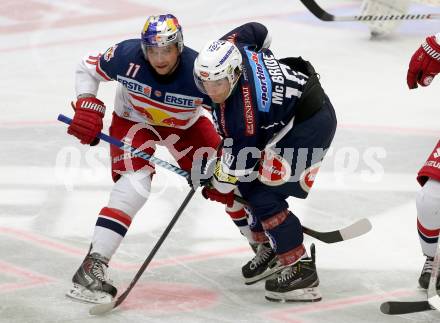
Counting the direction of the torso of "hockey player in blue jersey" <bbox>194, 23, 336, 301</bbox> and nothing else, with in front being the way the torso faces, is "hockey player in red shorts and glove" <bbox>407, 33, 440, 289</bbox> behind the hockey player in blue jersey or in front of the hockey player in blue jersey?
behind

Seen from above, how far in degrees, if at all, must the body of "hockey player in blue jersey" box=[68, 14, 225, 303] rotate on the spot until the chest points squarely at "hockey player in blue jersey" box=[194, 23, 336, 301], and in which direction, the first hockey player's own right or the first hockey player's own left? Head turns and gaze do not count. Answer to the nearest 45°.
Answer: approximately 90° to the first hockey player's own left

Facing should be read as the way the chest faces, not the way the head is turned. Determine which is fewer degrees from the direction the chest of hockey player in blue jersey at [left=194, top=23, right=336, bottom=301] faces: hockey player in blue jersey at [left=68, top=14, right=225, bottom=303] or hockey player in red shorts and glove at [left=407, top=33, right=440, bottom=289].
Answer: the hockey player in blue jersey

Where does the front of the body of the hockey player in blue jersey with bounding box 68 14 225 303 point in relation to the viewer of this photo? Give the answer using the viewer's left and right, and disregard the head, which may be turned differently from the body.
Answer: facing the viewer
